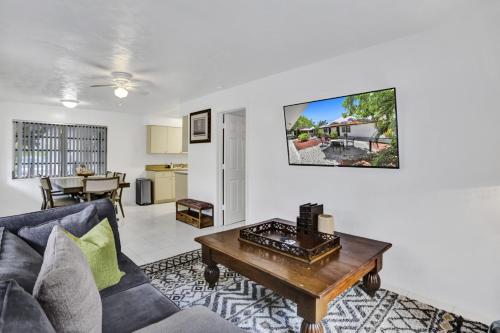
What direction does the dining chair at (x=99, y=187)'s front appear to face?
away from the camera

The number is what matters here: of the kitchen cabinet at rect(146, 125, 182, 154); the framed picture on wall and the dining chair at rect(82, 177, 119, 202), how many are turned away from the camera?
1

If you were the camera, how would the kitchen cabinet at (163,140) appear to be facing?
facing the viewer and to the right of the viewer

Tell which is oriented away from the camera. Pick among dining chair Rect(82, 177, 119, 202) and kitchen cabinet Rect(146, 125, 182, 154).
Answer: the dining chair

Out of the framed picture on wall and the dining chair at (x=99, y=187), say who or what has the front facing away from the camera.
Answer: the dining chair

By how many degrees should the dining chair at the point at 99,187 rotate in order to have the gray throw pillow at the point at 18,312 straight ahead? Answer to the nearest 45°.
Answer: approximately 180°

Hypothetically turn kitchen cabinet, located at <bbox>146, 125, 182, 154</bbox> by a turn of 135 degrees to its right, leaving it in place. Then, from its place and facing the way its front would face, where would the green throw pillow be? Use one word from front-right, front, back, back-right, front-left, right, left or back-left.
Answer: left

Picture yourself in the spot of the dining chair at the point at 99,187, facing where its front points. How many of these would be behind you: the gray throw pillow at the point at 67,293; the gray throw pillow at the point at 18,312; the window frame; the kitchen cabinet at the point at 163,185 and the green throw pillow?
3

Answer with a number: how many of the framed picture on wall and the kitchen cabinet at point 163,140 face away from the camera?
0

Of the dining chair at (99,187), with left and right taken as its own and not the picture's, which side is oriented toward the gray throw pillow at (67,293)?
back

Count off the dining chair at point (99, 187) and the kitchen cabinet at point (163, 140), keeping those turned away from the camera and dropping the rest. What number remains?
1

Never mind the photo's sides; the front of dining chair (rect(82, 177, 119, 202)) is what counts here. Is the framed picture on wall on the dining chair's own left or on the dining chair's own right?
on the dining chair's own right

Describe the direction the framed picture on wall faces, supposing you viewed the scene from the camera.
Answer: facing the viewer and to the left of the viewer

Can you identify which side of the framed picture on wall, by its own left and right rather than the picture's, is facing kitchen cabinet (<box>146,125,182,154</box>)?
right

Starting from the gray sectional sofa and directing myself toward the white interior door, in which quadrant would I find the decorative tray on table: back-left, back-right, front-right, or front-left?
front-right

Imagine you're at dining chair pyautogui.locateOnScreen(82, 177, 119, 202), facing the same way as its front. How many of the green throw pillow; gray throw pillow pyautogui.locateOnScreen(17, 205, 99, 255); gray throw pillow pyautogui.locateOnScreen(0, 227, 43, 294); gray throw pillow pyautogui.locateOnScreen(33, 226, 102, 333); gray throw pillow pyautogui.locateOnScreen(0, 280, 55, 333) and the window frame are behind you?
5

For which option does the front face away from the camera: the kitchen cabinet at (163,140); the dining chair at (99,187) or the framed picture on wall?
the dining chair

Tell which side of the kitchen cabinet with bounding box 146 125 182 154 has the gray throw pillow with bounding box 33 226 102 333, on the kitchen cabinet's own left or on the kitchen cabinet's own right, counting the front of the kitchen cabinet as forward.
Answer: on the kitchen cabinet's own right
